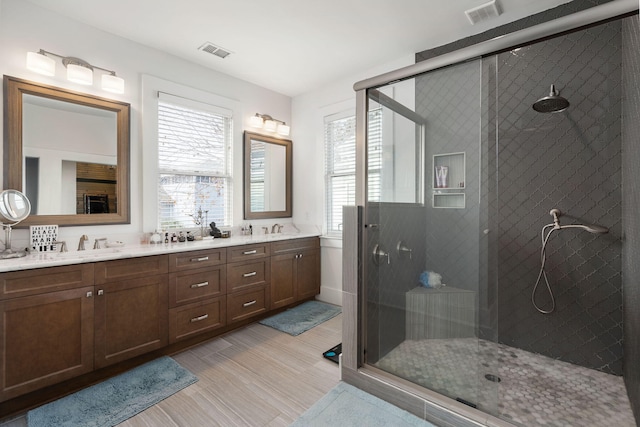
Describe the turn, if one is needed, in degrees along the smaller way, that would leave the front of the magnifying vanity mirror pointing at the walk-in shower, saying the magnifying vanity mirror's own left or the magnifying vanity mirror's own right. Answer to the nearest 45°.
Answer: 0° — it already faces it

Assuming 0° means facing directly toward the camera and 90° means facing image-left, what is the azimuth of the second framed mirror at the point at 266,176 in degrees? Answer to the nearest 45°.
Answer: approximately 315°

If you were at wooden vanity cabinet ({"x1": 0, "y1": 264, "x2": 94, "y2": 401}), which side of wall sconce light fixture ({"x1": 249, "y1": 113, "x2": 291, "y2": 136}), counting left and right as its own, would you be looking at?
right

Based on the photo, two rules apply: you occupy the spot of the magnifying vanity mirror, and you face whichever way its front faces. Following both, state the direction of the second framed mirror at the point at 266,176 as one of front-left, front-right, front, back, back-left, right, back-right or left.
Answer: front-left

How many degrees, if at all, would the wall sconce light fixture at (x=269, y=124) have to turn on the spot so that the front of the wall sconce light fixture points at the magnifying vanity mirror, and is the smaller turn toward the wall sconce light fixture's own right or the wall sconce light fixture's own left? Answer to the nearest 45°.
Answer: approximately 90° to the wall sconce light fixture's own right

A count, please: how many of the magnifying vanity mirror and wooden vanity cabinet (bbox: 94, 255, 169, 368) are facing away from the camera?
0

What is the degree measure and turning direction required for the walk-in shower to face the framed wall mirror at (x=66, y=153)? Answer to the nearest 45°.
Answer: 0° — it already faces it

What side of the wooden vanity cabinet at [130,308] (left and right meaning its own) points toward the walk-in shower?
front
